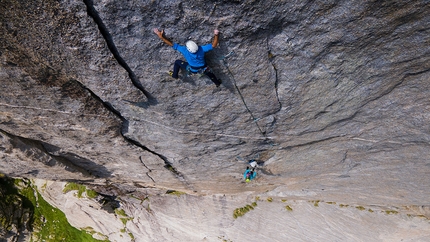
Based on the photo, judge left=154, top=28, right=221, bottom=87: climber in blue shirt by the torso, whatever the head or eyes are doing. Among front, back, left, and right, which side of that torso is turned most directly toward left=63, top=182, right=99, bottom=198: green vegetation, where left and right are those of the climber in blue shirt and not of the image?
front

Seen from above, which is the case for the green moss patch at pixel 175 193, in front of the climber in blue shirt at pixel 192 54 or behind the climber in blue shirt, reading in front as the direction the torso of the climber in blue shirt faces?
in front

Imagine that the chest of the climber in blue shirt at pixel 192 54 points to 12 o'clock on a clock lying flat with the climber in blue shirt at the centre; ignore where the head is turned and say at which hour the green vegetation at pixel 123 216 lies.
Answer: The green vegetation is roughly at 12 o'clock from the climber in blue shirt.

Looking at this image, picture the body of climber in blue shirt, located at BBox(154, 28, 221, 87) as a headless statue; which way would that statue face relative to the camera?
away from the camera
